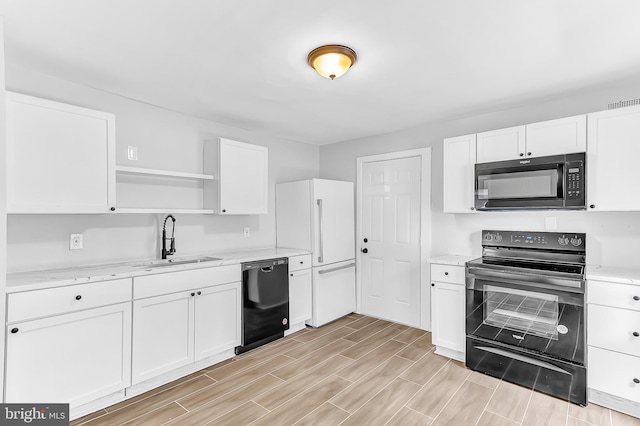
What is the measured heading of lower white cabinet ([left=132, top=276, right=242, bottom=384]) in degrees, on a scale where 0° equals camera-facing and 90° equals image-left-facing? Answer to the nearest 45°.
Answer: approximately 315°

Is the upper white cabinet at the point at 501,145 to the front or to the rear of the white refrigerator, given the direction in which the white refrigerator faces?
to the front

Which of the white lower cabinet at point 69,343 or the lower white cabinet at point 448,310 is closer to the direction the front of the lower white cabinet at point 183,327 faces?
the lower white cabinet

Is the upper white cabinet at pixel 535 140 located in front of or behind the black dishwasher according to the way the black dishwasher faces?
in front

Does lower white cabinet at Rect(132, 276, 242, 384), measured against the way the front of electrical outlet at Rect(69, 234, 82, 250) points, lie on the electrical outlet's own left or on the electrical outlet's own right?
on the electrical outlet's own left

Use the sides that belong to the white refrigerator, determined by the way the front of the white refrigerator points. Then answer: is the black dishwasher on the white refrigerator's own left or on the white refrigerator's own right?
on the white refrigerator's own right

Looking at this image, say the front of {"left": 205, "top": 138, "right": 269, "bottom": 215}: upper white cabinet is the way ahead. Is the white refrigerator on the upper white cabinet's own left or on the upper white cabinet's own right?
on the upper white cabinet's own left

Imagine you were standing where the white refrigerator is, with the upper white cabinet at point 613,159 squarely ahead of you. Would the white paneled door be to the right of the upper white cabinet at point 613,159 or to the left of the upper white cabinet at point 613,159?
left

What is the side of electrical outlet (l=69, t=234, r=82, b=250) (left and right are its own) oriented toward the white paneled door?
left
